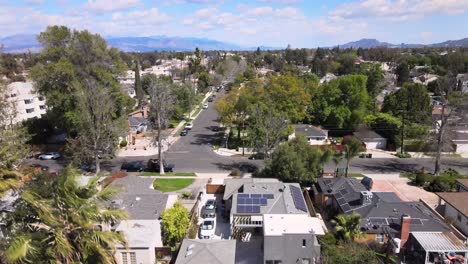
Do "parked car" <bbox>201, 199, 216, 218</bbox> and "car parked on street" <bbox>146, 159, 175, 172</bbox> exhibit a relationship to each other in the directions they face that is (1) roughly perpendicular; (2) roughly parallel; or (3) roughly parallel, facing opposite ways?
roughly perpendicular

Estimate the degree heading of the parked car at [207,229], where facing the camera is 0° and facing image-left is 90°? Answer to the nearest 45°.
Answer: approximately 0°

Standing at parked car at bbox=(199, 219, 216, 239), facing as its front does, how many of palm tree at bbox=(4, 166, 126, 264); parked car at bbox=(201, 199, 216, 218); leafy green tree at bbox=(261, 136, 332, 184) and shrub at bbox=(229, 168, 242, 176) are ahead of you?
1

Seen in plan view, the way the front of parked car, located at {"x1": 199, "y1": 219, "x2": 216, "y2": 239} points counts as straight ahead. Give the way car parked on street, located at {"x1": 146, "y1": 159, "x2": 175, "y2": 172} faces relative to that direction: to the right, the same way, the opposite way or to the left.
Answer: to the left

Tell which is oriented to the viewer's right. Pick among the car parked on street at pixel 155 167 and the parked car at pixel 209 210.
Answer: the car parked on street

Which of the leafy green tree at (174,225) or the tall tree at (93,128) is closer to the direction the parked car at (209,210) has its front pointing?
the leafy green tree

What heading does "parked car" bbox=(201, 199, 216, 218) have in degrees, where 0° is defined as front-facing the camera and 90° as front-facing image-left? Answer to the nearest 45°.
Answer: approximately 0°

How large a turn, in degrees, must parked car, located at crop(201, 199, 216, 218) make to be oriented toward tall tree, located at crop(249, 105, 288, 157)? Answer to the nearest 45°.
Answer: approximately 135° to its left

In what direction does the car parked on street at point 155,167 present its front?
to the viewer's right

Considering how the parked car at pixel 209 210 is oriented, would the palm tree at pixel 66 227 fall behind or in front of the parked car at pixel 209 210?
in front

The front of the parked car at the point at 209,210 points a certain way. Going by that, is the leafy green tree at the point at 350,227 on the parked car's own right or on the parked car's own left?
on the parked car's own left

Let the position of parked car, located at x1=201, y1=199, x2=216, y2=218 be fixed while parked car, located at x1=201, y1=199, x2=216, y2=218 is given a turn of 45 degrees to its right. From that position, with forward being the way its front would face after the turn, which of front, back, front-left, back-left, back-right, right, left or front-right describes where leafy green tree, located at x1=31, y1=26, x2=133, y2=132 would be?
right

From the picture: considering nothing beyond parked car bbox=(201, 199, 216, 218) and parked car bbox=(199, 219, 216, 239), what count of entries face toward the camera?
2
